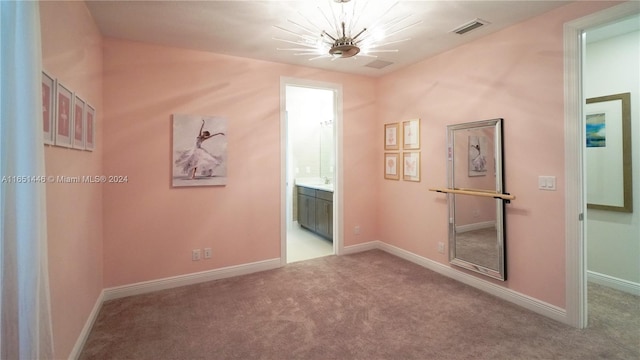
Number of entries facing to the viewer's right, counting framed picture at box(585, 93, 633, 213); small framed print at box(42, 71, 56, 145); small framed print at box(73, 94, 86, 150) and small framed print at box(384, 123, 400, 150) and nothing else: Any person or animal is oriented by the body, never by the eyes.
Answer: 2

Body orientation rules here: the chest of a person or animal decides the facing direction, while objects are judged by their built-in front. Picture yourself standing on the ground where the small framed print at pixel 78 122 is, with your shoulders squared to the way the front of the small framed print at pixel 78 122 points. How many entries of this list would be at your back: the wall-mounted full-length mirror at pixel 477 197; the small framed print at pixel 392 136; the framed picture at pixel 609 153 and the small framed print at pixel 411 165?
0

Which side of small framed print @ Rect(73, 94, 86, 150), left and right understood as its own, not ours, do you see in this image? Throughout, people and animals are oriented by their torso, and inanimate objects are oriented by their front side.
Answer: right

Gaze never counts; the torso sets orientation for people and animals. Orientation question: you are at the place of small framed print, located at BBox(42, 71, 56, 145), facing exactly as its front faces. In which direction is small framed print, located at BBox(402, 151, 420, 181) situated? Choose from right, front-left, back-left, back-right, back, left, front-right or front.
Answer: front

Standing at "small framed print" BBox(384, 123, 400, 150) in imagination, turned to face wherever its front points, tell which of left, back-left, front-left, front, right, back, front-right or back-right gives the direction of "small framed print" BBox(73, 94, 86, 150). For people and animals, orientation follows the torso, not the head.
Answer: front

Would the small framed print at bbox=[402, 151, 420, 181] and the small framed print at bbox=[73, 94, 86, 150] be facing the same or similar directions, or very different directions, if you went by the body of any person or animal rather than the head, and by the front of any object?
very different directions

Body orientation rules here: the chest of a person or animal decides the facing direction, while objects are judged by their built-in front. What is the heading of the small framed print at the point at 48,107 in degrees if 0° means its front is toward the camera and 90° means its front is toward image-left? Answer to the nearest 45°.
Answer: approximately 270°

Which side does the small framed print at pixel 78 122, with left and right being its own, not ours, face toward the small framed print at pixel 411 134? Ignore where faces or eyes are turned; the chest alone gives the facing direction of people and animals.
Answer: front

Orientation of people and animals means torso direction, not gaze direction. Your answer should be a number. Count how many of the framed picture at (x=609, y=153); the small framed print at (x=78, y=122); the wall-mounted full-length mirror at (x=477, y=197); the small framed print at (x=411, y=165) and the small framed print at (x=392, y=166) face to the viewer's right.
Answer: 1

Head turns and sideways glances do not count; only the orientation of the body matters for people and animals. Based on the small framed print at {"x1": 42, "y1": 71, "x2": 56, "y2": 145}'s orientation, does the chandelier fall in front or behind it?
in front

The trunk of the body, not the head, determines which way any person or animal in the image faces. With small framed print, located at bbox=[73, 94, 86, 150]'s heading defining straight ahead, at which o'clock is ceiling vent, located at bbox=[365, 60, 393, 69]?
The ceiling vent is roughly at 12 o'clock from the small framed print.

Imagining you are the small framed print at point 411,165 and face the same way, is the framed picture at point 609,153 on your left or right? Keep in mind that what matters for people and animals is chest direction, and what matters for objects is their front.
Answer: on your left

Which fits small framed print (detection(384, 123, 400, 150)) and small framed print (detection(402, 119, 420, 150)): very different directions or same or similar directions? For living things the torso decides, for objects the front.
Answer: same or similar directions

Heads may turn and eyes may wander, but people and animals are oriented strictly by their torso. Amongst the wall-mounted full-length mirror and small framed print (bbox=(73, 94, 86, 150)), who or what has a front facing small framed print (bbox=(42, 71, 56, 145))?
the wall-mounted full-length mirror

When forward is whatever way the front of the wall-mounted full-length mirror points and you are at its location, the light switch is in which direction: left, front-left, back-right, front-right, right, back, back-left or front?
left

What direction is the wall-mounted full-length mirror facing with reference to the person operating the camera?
facing the viewer and to the left of the viewer

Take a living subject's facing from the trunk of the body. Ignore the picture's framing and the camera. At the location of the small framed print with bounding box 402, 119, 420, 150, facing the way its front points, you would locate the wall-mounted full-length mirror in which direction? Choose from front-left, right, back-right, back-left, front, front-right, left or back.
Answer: left
